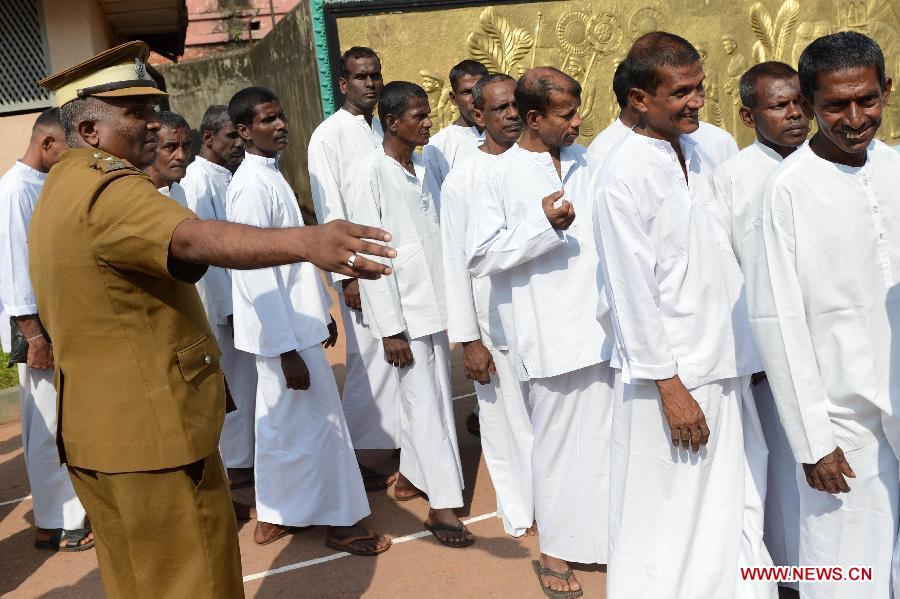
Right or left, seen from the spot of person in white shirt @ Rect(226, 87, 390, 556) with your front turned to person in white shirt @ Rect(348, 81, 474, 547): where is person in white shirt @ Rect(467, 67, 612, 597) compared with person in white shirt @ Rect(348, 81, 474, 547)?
right

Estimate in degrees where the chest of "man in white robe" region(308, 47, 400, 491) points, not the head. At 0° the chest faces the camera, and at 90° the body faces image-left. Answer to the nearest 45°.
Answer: approximately 315°

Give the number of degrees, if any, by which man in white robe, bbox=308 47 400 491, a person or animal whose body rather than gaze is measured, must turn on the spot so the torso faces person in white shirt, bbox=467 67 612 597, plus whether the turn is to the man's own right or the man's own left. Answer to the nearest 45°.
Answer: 0° — they already face them

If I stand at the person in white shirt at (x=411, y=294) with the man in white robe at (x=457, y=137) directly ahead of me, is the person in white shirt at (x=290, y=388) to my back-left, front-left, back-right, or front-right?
back-left

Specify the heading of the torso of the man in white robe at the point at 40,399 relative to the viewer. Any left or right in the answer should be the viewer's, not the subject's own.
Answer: facing to the right of the viewer

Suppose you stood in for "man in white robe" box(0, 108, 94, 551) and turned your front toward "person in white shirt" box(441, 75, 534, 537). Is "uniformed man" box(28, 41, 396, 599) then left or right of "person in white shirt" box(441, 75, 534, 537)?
right

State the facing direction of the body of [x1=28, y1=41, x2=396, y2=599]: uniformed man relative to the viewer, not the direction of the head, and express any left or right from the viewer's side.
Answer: facing to the right of the viewer

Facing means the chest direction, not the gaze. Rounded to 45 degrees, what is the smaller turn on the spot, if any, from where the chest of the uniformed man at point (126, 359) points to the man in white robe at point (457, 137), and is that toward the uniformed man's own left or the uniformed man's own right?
approximately 45° to the uniformed man's own left
